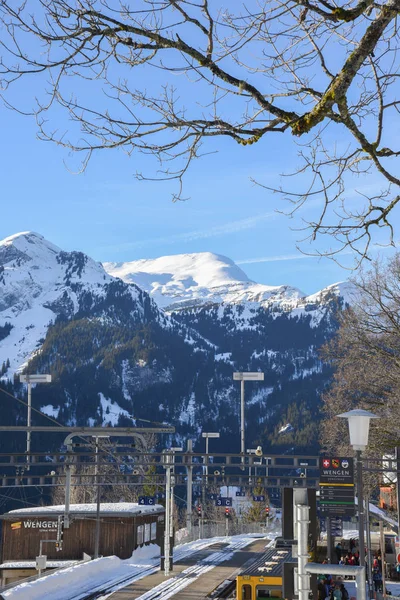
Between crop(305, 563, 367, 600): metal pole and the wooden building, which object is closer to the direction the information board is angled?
the metal pole

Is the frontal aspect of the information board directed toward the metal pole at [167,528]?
no

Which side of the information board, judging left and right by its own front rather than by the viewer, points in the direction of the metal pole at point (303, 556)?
front

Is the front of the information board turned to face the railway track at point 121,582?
no

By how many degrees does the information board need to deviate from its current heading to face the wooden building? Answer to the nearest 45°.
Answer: approximately 135° to its right

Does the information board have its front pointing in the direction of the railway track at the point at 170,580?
no

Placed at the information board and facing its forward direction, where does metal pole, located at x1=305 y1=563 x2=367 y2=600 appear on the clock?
The metal pole is roughly at 12 o'clock from the information board.

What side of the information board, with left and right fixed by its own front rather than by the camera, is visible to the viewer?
front
